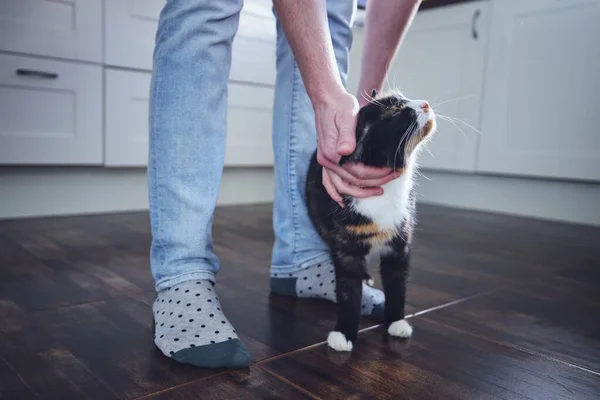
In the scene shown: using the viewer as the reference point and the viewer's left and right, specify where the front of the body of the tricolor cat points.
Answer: facing the viewer and to the right of the viewer
